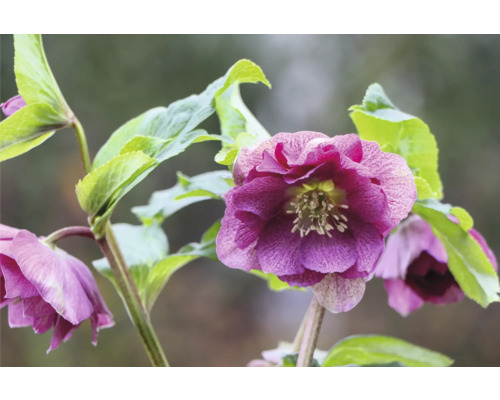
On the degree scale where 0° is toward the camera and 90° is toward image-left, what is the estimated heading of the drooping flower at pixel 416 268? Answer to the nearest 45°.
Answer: approximately 315°

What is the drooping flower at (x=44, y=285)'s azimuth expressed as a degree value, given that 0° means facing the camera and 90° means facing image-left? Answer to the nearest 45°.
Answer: approximately 45°

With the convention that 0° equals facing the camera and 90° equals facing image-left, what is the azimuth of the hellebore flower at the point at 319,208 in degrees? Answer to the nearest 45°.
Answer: approximately 0°
